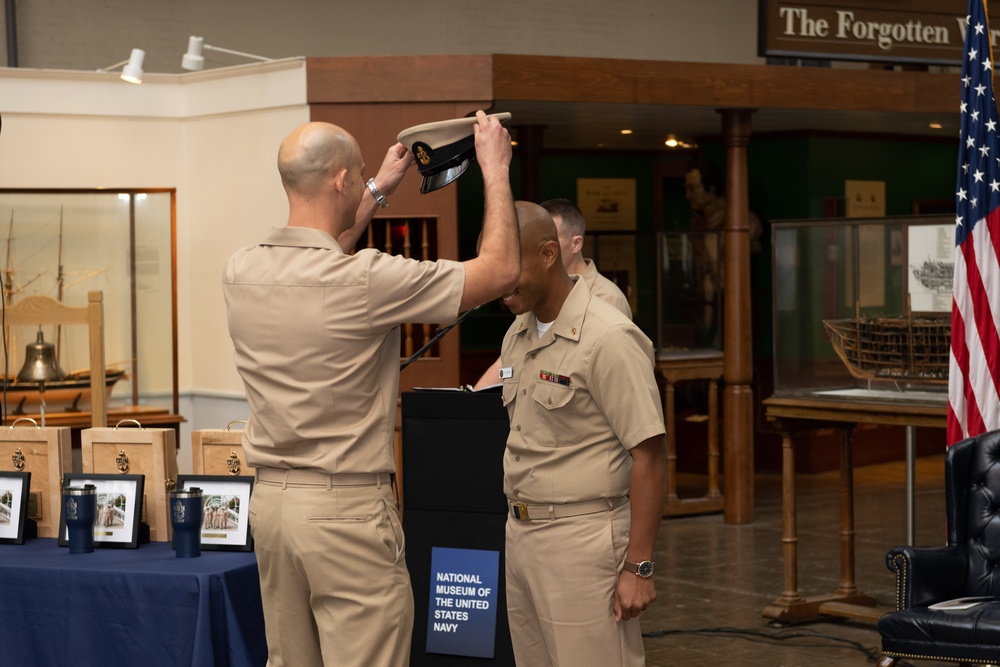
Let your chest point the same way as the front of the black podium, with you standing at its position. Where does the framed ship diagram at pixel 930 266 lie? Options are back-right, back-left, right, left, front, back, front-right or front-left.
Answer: back-left

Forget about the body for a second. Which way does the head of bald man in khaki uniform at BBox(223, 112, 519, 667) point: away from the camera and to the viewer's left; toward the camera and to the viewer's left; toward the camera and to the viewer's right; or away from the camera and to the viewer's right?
away from the camera and to the viewer's right

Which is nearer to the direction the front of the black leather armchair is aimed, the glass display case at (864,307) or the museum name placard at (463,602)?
the museum name placard

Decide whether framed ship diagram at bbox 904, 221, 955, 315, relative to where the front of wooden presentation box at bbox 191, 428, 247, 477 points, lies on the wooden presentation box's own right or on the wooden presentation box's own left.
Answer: on the wooden presentation box's own left

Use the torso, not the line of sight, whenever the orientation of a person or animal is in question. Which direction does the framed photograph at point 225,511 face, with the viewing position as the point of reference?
facing the viewer

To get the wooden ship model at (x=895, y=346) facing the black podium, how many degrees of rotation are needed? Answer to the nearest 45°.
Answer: approximately 45° to its left

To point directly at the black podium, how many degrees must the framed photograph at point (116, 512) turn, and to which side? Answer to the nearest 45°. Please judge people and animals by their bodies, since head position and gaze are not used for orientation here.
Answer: approximately 90° to its left

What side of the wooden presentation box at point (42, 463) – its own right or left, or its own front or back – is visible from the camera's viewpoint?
front

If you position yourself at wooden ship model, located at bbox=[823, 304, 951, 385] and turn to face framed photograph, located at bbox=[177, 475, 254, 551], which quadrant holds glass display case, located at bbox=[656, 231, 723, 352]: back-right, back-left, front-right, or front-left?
back-right

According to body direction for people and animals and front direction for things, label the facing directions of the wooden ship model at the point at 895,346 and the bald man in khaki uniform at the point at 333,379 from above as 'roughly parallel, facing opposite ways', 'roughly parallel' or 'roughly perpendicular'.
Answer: roughly perpendicular

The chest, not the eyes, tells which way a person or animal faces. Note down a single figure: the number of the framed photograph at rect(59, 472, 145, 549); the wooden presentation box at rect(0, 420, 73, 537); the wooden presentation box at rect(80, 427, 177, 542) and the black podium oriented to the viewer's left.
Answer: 0

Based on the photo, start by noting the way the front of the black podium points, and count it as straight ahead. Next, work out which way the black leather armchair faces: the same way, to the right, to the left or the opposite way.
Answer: to the right

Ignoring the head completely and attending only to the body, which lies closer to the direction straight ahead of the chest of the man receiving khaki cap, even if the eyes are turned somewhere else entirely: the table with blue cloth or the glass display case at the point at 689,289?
the table with blue cloth

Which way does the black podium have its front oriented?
toward the camera
